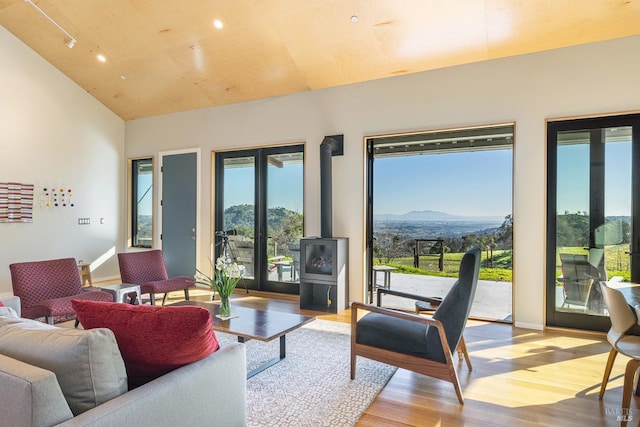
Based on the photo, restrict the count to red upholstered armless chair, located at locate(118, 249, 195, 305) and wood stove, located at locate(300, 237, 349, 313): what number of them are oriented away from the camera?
0

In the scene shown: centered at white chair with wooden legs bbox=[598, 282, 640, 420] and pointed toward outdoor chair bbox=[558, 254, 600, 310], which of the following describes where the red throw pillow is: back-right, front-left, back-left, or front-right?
back-left

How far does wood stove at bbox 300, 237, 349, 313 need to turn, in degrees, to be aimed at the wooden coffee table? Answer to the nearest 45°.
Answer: approximately 45° to its left

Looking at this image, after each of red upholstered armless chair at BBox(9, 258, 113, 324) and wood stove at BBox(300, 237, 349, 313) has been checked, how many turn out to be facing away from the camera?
0

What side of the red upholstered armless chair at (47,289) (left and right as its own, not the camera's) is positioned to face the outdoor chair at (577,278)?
front

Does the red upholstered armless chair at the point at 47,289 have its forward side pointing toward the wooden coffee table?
yes

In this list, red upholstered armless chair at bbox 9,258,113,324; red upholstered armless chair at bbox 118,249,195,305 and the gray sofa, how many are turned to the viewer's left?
0

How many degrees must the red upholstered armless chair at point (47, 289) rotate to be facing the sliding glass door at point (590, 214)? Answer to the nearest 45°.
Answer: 0° — it already faces it

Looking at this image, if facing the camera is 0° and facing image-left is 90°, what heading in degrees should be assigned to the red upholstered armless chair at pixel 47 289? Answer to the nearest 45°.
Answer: approximately 315°

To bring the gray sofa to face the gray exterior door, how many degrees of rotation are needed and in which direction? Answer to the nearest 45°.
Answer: approximately 45° to its left

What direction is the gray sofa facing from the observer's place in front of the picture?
facing away from the viewer and to the right of the viewer

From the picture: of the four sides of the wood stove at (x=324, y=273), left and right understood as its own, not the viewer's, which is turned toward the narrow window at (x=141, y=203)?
right

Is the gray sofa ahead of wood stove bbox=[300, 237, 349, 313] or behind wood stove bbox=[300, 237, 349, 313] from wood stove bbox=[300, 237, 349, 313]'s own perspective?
ahead

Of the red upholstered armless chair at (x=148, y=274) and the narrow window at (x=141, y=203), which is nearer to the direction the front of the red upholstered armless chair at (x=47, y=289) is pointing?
the red upholstered armless chair at (x=148, y=274)

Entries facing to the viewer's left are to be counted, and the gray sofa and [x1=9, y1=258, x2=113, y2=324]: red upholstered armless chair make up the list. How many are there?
0

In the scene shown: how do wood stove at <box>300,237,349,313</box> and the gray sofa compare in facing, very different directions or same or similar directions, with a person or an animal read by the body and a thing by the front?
very different directions

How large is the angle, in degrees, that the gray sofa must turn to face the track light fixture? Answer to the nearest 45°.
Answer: approximately 45° to its left

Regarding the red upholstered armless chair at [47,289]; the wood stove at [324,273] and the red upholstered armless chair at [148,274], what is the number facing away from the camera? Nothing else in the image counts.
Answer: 0

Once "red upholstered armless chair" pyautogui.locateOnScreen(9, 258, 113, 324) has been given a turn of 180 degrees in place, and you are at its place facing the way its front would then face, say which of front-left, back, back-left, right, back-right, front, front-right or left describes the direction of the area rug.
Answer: back
